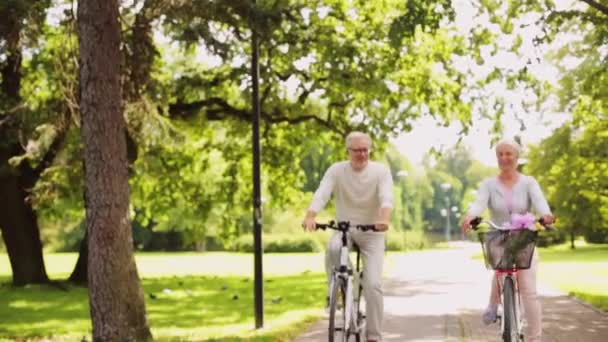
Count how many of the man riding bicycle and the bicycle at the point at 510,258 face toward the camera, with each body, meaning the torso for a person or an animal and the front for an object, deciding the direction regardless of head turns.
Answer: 2

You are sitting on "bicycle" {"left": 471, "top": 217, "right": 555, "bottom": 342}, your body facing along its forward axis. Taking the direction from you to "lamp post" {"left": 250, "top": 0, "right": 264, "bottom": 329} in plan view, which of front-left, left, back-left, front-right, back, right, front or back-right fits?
back-right

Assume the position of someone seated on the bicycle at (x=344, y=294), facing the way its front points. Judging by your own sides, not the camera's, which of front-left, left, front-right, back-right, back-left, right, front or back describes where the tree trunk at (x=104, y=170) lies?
back-right

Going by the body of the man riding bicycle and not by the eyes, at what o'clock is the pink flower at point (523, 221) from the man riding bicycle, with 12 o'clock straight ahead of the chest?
The pink flower is roughly at 10 o'clock from the man riding bicycle.

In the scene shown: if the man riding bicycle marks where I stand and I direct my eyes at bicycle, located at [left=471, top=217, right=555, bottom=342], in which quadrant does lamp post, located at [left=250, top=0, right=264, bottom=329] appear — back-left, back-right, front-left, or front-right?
back-left

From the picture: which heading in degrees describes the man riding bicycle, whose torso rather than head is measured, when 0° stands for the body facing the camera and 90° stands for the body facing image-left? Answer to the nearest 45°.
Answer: approximately 0°
